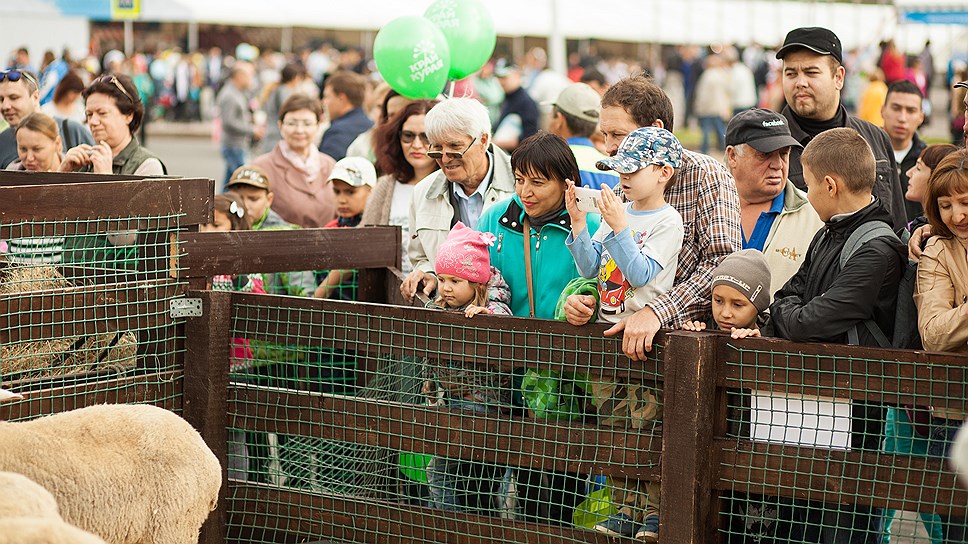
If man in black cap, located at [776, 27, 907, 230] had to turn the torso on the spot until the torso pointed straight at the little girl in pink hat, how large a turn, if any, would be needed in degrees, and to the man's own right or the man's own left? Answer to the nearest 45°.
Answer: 0° — they already face them

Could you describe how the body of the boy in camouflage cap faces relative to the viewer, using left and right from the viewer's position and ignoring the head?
facing the viewer and to the left of the viewer

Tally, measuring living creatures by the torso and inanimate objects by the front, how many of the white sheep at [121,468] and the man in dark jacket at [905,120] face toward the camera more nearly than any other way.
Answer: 1

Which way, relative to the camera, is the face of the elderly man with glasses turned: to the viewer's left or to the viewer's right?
to the viewer's left

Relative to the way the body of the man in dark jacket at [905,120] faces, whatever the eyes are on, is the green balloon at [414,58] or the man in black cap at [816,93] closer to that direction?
the man in black cap

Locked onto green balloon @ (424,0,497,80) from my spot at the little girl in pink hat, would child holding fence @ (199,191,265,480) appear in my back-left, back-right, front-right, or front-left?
front-left

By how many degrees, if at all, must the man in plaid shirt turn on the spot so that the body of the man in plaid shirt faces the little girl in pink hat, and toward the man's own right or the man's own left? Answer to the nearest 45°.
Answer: approximately 45° to the man's own right

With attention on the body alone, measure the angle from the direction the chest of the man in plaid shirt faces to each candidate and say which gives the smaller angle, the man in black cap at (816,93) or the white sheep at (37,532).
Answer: the white sheep

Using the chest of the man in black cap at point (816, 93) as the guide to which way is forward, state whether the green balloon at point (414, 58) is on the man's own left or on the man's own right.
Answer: on the man's own right

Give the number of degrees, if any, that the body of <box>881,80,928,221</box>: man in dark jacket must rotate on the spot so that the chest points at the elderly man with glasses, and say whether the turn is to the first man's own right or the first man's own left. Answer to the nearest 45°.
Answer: approximately 45° to the first man's own right

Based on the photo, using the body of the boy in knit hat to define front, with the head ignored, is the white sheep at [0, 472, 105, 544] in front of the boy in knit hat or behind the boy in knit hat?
in front

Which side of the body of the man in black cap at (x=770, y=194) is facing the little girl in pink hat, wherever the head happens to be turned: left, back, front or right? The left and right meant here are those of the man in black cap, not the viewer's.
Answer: right

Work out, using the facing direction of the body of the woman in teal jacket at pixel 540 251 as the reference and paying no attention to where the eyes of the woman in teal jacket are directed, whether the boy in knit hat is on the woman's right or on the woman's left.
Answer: on the woman's left

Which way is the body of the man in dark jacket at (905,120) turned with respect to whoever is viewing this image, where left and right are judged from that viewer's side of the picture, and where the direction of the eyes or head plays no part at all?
facing the viewer

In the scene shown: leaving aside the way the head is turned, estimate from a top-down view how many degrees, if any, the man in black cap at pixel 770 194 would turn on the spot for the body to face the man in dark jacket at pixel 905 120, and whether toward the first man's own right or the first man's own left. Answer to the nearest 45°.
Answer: approximately 135° to the first man's own left
